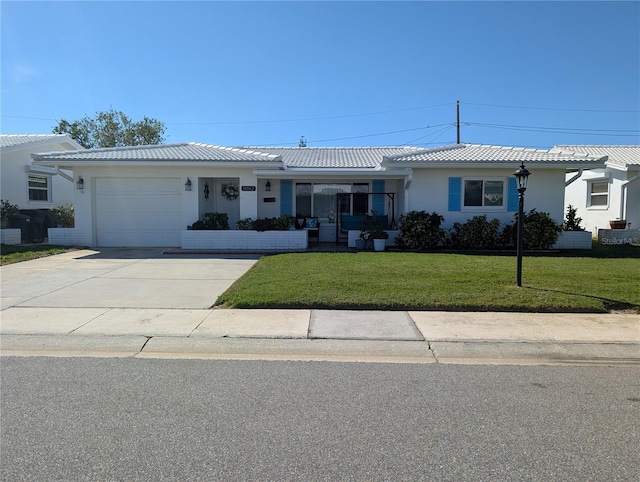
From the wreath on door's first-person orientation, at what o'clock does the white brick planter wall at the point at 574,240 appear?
The white brick planter wall is roughly at 10 o'clock from the wreath on door.

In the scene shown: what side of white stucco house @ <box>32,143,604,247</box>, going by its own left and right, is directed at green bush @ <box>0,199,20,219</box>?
right

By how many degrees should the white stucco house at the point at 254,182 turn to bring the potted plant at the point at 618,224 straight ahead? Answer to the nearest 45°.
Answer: approximately 90° to its left

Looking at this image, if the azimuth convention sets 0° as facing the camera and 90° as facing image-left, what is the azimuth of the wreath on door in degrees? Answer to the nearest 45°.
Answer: approximately 0°

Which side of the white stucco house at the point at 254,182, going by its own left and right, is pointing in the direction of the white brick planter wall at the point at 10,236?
right
